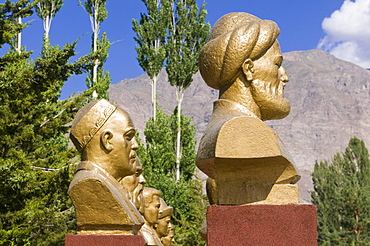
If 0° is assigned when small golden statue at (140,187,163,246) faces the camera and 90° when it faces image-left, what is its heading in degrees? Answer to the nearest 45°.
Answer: approximately 270°

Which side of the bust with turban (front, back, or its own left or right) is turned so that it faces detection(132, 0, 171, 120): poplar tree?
left

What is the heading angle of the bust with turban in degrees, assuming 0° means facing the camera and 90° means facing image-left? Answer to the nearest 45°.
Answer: approximately 270°

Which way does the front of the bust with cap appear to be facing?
to the viewer's right

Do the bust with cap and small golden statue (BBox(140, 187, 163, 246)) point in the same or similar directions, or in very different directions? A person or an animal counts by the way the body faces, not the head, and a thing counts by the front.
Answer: same or similar directions

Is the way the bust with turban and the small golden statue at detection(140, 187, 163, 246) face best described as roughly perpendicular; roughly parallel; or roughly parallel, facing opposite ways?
roughly parallel

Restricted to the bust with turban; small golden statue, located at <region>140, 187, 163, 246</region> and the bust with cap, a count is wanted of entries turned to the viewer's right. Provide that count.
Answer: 3

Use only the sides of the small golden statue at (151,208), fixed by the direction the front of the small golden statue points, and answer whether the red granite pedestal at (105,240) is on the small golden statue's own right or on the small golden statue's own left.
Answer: on the small golden statue's own right

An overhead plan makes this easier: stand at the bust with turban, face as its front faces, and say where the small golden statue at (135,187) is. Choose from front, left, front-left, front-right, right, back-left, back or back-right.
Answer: back-left

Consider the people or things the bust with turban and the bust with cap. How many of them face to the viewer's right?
2

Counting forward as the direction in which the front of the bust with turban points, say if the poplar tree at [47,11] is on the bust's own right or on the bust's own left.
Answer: on the bust's own left

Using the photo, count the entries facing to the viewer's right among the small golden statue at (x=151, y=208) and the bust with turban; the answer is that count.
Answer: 2
